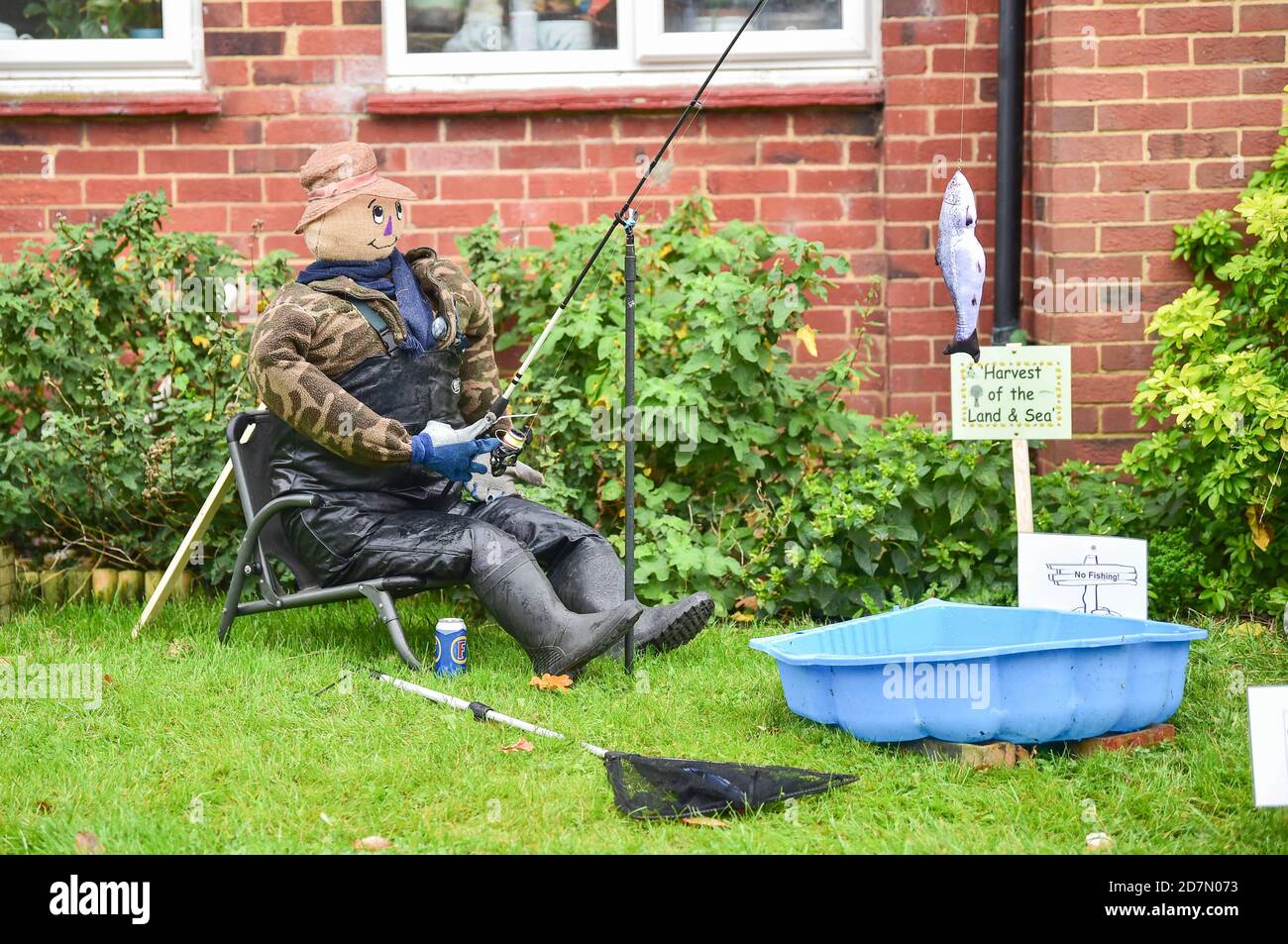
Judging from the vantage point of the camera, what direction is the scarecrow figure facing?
facing the viewer and to the right of the viewer

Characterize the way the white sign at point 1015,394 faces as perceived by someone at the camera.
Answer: facing the viewer

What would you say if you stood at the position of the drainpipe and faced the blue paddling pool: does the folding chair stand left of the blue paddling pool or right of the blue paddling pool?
right

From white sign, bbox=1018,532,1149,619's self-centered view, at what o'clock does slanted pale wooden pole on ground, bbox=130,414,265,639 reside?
The slanted pale wooden pole on ground is roughly at 3 o'clock from the white sign.

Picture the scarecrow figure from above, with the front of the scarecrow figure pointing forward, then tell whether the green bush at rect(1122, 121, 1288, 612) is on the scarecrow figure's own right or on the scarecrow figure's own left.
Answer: on the scarecrow figure's own left

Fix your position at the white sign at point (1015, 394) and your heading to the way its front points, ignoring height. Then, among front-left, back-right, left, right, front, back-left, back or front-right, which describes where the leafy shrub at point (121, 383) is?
right

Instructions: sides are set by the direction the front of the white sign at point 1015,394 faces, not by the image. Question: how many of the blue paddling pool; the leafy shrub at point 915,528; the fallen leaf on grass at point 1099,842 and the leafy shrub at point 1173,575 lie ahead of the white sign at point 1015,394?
2

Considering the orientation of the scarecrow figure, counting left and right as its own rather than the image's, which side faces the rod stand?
front

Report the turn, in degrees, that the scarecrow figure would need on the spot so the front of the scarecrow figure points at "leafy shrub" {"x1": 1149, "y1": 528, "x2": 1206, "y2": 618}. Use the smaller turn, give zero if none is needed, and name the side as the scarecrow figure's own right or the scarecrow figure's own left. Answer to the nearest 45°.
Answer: approximately 45° to the scarecrow figure's own left

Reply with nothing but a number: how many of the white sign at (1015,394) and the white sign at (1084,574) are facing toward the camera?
2

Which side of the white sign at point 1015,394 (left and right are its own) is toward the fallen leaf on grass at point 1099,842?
front

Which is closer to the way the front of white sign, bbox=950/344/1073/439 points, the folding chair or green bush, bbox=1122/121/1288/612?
the folding chair

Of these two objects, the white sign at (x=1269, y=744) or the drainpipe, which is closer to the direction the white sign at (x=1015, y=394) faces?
the white sign

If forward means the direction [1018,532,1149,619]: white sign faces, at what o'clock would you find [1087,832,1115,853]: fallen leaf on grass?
The fallen leaf on grass is roughly at 12 o'clock from the white sign.

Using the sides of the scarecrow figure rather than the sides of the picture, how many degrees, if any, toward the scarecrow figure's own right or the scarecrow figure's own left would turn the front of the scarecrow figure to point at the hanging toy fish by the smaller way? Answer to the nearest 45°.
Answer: approximately 45° to the scarecrow figure's own left

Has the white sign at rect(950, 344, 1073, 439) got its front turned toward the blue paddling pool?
yes
